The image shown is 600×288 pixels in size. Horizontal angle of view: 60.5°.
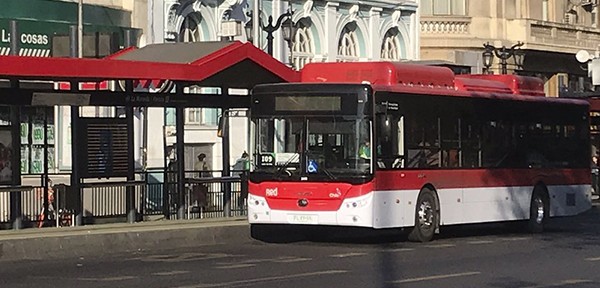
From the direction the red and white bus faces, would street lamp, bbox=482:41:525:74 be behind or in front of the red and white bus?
behind

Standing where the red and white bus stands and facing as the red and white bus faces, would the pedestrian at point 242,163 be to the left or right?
on its right

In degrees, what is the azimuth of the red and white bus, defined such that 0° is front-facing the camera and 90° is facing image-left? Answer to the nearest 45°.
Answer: approximately 45°

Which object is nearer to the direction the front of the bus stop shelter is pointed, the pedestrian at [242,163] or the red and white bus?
the red and white bus

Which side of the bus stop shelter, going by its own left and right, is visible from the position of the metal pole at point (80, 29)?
back
